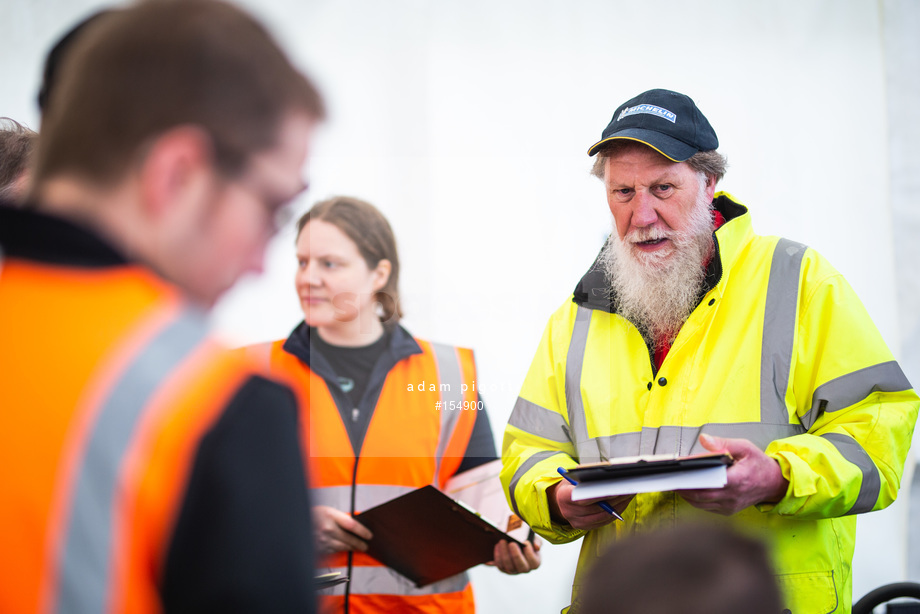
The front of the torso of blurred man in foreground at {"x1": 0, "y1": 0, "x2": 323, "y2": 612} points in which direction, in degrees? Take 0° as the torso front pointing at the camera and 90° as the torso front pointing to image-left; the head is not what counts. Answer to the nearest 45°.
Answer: approximately 225°

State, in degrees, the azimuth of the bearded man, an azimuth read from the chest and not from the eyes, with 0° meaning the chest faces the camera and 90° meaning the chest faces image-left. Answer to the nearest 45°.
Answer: approximately 45°
